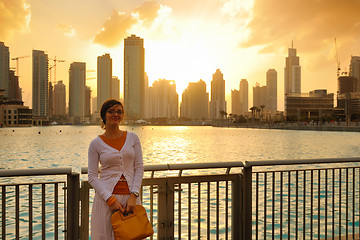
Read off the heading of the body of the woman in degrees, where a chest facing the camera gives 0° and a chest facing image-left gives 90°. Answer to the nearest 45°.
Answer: approximately 315°

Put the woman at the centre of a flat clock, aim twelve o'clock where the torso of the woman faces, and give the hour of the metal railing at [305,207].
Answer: The metal railing is roughly at 9 o'clock from the woman.
